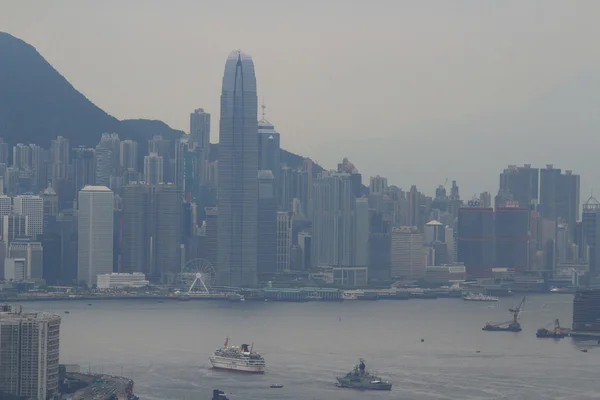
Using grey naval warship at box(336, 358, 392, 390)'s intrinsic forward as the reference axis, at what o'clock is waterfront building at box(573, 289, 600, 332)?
The waterfront building is roughly at 4 o'clock from the grey naval warship.

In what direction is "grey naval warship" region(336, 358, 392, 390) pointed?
to the viewer's left

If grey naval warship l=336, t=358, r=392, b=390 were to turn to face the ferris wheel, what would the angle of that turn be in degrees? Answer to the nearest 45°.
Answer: approximately 90° to its right

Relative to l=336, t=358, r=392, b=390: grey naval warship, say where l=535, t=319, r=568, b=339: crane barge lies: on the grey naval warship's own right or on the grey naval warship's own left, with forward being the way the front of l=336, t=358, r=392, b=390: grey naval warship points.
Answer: on the grey naval warship's own right

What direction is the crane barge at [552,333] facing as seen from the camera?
to the viewer's right
